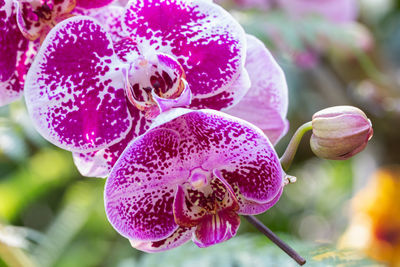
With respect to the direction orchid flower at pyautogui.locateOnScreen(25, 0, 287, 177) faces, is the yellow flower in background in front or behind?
behind

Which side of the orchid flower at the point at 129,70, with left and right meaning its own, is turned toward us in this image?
front

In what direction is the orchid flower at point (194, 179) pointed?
toward the camera

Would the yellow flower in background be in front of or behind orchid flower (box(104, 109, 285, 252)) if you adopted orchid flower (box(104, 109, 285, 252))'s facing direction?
behind

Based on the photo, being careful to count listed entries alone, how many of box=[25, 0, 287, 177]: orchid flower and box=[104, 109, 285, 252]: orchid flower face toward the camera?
2

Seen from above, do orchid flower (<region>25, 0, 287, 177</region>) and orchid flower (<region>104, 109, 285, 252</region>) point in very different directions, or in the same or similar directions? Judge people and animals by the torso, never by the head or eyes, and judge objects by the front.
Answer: same or similar directions
